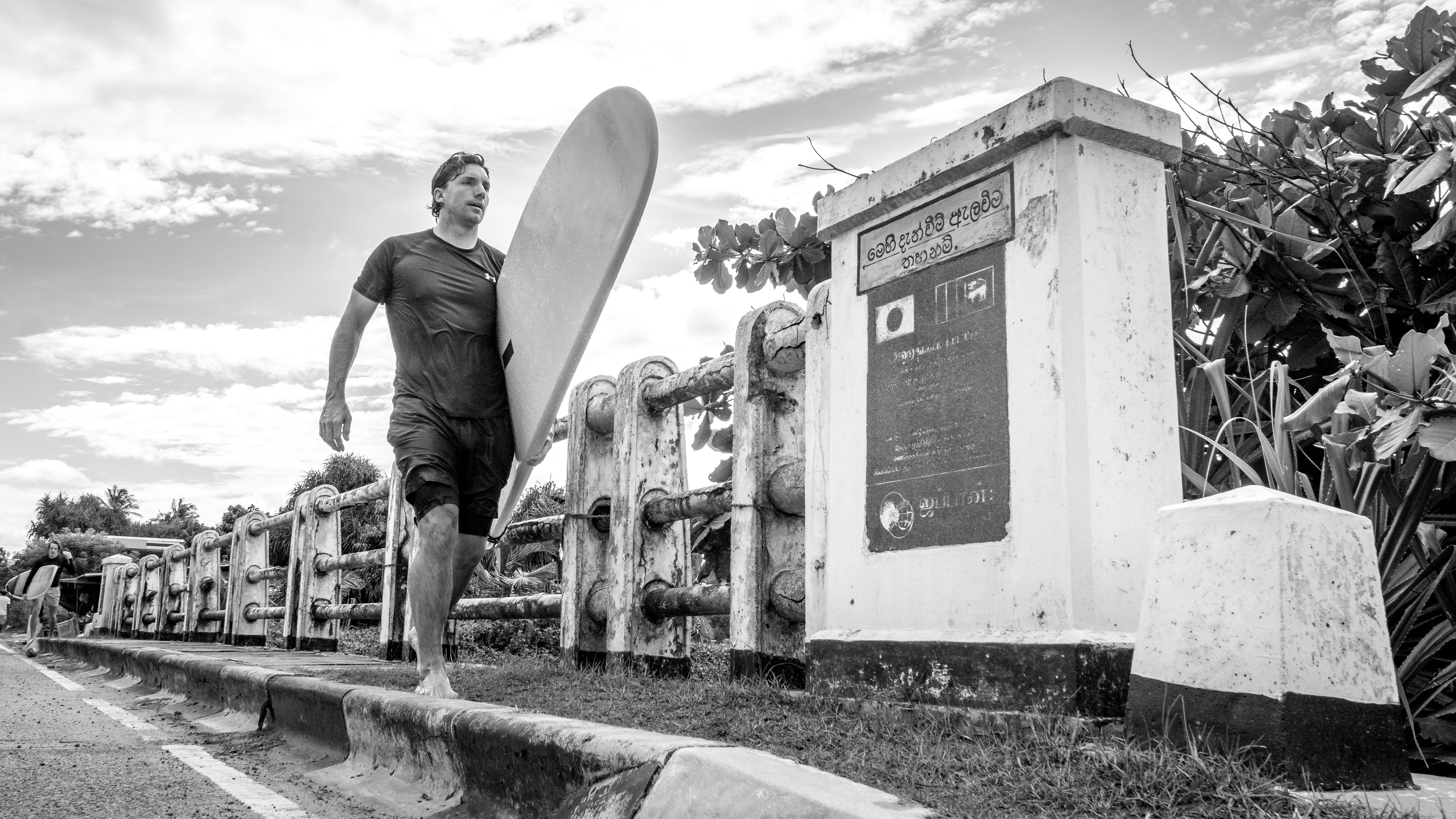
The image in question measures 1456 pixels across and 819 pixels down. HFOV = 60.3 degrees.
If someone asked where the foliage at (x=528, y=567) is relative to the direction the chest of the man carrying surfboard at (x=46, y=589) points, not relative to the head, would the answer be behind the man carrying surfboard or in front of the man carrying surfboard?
in front

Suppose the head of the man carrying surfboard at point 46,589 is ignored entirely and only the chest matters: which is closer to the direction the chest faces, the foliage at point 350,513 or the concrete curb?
the concrete curb

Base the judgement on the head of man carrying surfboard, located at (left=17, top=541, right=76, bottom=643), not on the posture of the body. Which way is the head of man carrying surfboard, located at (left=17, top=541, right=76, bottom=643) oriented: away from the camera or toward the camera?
toward the camera

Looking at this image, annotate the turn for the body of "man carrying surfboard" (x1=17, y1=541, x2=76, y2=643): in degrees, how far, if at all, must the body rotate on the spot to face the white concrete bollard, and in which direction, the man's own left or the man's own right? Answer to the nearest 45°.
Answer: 0° — they already face it

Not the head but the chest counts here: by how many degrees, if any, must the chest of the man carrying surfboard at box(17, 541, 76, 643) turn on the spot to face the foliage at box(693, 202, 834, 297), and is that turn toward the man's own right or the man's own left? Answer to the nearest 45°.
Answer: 0° — they already face it

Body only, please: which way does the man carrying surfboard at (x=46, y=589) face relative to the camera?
toward the camera

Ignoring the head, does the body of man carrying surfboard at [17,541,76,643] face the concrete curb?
yes

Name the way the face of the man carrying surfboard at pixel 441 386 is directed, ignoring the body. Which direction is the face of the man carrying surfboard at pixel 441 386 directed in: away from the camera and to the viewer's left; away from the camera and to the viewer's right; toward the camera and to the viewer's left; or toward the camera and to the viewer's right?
toward the camera and to the viewer's right

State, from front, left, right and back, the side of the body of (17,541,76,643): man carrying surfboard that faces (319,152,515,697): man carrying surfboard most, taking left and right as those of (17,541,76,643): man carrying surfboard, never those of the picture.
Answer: front

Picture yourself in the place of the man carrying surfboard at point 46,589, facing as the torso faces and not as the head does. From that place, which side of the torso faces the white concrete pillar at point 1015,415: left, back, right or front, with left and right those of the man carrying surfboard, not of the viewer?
front
